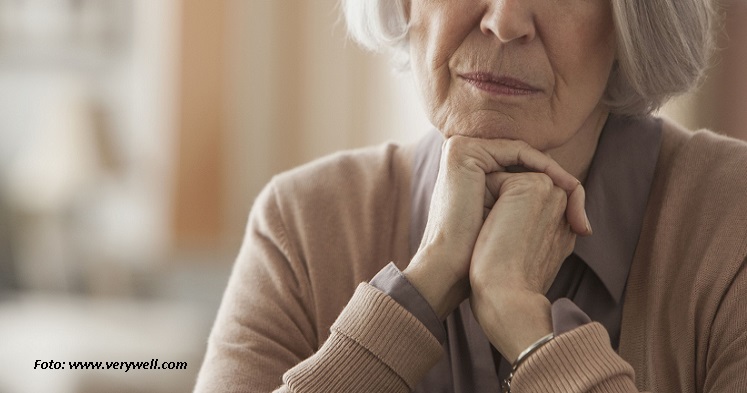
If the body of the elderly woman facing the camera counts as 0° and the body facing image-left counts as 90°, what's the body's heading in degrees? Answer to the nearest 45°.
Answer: approximately 0°
